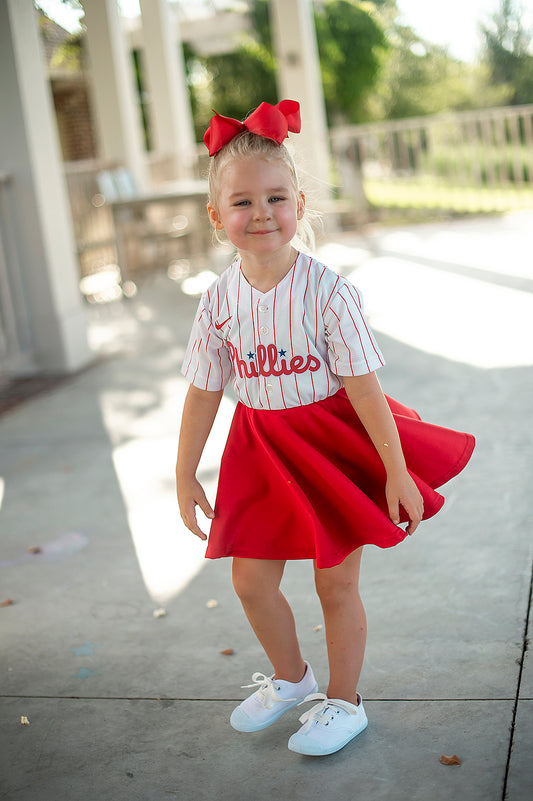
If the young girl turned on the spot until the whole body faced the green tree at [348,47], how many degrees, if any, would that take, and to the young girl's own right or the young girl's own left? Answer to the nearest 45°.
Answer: approximately 135° to the young girl's own right

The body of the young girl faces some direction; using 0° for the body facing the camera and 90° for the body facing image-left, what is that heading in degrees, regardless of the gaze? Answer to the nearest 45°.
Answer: approximately 45°

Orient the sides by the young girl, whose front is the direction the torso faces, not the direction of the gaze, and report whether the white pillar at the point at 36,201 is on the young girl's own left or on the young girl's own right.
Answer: on the young girl's own right

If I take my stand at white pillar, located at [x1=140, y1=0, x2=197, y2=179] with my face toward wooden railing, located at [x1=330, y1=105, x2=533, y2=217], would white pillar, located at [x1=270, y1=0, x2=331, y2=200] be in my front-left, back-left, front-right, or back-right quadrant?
front-right

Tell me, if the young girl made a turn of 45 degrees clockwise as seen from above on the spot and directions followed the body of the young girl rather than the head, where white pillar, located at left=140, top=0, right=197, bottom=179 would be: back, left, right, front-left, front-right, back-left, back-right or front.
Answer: right

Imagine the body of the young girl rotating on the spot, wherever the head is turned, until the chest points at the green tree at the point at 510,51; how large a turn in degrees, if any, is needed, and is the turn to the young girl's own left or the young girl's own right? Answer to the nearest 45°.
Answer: approximately 135° to the young girl's own right

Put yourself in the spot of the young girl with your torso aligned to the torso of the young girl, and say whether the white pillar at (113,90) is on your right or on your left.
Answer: on your right

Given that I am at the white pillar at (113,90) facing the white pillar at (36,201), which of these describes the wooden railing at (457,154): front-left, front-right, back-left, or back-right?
back-left

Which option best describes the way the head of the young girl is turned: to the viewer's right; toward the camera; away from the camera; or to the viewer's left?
toward the camera

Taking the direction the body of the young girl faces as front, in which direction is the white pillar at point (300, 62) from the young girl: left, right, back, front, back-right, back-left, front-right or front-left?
back-right
